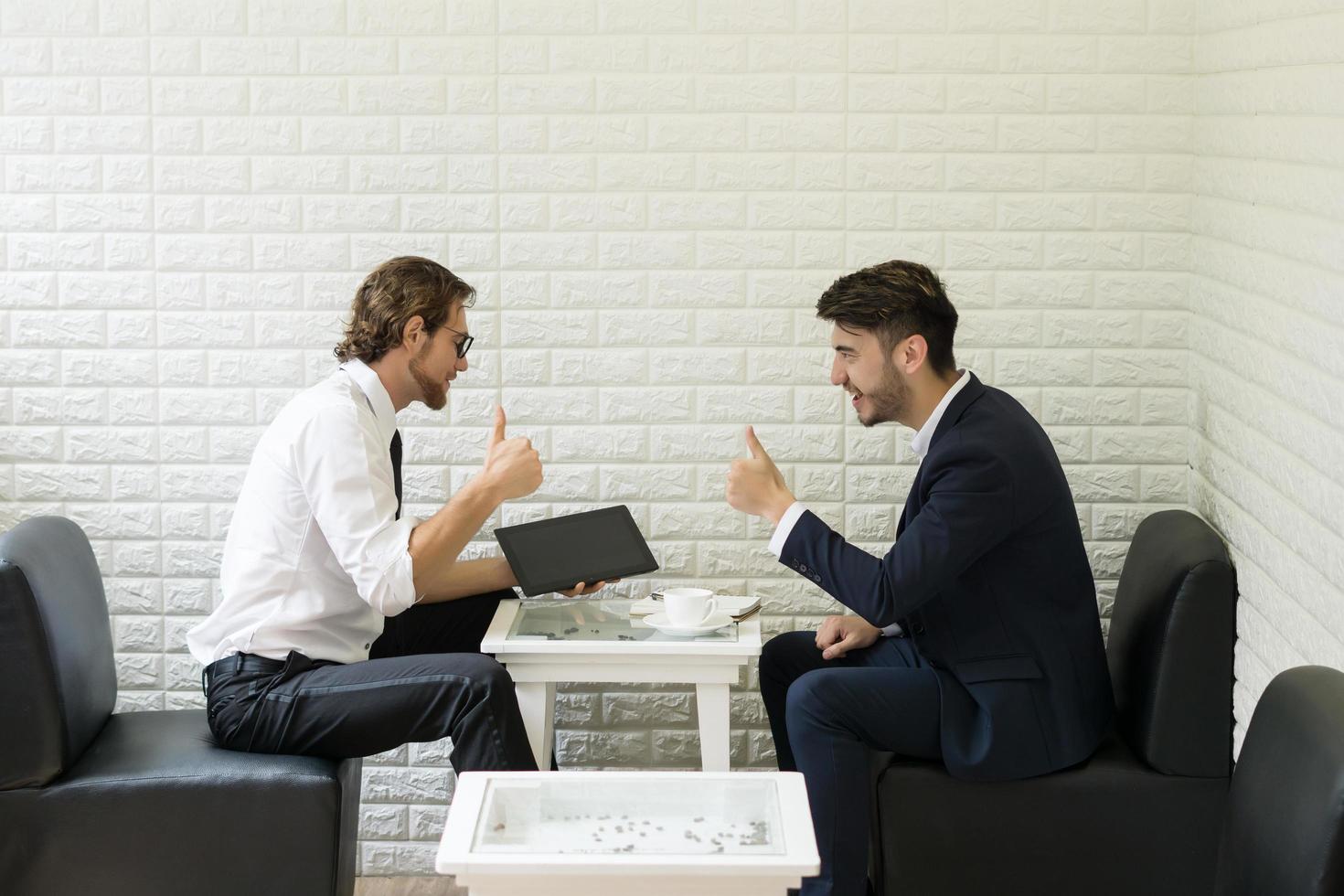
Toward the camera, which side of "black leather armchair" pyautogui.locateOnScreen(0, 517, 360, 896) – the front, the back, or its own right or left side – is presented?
right

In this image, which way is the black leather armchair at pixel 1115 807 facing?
to the viewer's left

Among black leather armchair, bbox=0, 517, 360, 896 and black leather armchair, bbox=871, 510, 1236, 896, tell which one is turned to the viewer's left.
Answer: black leather armchair, bbox=871, 510, 1236, 896

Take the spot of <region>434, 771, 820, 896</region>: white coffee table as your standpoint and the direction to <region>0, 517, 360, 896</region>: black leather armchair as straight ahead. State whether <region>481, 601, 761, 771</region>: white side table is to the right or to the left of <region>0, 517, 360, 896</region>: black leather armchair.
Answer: right

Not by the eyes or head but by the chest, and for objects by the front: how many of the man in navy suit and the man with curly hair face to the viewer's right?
1

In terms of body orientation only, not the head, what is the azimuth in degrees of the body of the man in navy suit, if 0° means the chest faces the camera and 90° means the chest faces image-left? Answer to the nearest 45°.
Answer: approximately 90°

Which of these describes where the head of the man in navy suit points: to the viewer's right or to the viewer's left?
to the viewer's left

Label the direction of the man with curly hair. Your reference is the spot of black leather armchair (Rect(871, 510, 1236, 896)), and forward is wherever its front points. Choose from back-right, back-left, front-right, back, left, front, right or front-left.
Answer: front

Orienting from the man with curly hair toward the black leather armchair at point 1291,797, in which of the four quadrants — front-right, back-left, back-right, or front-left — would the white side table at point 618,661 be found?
front-left

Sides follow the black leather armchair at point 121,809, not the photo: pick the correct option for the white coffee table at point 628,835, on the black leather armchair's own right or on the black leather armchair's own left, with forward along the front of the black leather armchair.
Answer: on the black leather armchair's own right

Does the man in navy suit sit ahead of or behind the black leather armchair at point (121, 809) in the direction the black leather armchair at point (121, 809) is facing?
ahead

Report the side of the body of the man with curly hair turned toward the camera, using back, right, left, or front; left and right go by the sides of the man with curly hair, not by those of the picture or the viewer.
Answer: right

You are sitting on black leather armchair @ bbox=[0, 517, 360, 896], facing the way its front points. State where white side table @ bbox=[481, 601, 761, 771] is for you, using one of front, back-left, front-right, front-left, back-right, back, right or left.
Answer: front

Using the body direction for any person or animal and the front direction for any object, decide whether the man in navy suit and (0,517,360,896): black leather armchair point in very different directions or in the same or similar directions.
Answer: very different directions

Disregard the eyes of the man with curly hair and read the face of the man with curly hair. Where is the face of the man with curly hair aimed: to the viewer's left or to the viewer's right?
to the viewer's right
